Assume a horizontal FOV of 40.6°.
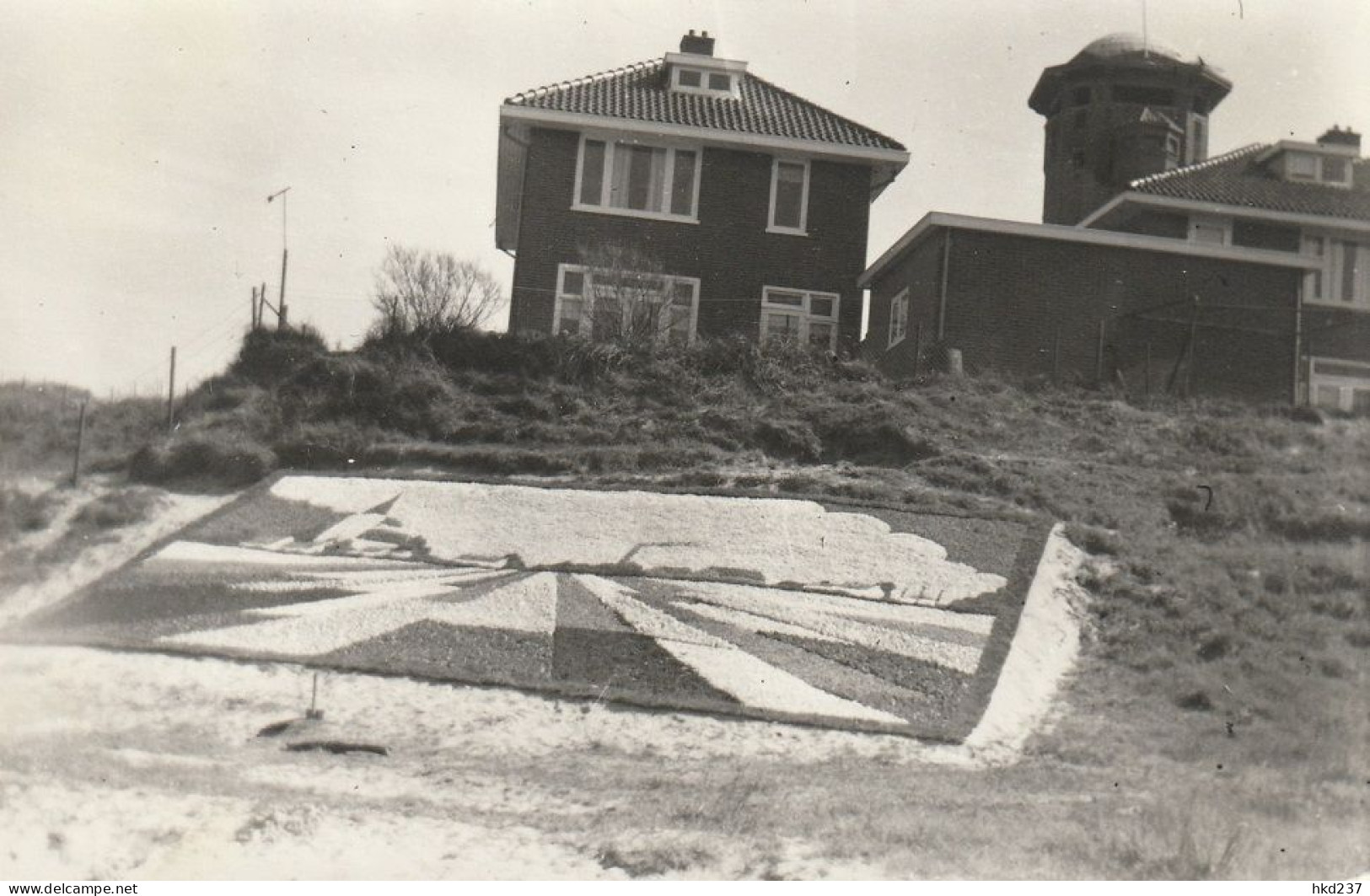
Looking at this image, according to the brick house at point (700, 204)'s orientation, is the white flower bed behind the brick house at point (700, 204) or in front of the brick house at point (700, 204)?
in front

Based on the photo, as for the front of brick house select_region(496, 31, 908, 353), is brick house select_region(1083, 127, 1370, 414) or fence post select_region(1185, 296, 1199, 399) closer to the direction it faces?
the fence post

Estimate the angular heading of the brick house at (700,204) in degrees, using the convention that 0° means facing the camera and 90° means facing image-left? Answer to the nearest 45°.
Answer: approximately 0°

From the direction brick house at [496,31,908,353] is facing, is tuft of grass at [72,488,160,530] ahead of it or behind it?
ahead

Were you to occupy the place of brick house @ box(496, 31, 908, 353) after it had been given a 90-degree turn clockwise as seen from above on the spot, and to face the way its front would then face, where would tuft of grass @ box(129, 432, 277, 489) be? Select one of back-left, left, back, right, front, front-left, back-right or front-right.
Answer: front-left

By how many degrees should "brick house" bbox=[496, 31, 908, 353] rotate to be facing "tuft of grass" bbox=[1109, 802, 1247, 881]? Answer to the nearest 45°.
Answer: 0° — it already faces it

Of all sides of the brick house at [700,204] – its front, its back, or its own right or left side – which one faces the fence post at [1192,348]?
left

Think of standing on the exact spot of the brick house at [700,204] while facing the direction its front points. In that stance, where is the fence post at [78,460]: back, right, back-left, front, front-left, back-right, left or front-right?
front-right

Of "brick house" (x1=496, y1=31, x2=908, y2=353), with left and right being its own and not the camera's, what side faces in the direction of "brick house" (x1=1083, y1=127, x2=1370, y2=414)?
left
